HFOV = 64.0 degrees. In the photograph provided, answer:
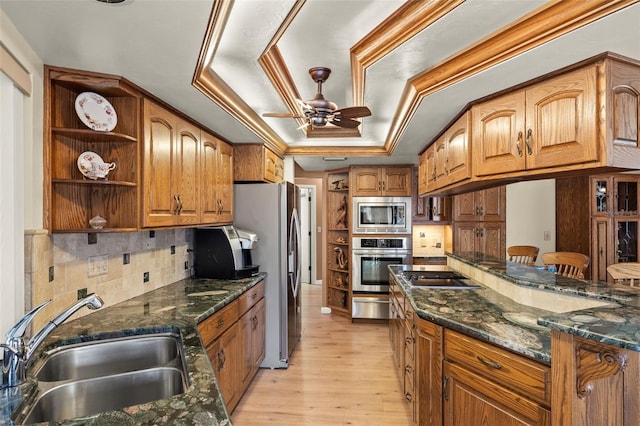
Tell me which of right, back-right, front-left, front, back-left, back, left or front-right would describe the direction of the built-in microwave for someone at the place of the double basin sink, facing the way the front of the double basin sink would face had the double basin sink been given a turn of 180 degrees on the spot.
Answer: back-right

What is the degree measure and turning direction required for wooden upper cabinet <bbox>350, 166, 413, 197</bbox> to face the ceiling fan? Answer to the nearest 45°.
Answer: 0° — it already faces it

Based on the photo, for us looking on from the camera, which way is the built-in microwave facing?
facing the viewer

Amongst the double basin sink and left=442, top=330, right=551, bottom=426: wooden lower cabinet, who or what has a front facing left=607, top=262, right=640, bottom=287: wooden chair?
the double basin sink

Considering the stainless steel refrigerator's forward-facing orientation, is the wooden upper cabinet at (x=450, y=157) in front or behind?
in front

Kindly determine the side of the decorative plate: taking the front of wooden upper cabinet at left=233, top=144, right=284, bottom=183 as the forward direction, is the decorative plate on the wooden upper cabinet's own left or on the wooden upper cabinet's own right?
on the wooden upper cabinet's own right

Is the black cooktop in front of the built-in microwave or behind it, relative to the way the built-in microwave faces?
in front

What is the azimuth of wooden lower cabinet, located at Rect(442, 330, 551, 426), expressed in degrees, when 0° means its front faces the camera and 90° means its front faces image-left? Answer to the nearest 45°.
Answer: approximately 45°

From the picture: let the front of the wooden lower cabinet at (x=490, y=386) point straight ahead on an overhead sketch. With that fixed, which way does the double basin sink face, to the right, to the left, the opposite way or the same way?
the opposite way

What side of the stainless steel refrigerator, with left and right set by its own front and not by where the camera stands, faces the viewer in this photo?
right

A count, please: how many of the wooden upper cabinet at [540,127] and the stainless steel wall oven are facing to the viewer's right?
0

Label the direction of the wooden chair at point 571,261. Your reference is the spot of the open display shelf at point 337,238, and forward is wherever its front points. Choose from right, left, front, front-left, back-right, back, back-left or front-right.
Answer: left

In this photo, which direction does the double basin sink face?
to the viewer's right

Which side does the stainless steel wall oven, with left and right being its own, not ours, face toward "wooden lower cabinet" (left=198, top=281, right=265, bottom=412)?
front
